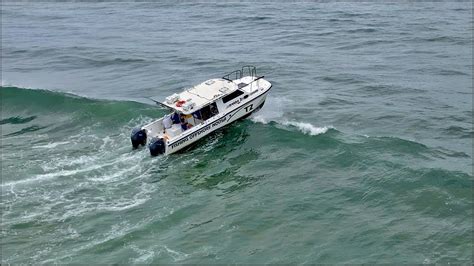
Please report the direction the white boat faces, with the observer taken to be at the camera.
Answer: facing away from the viewer and to the right of the viewer
